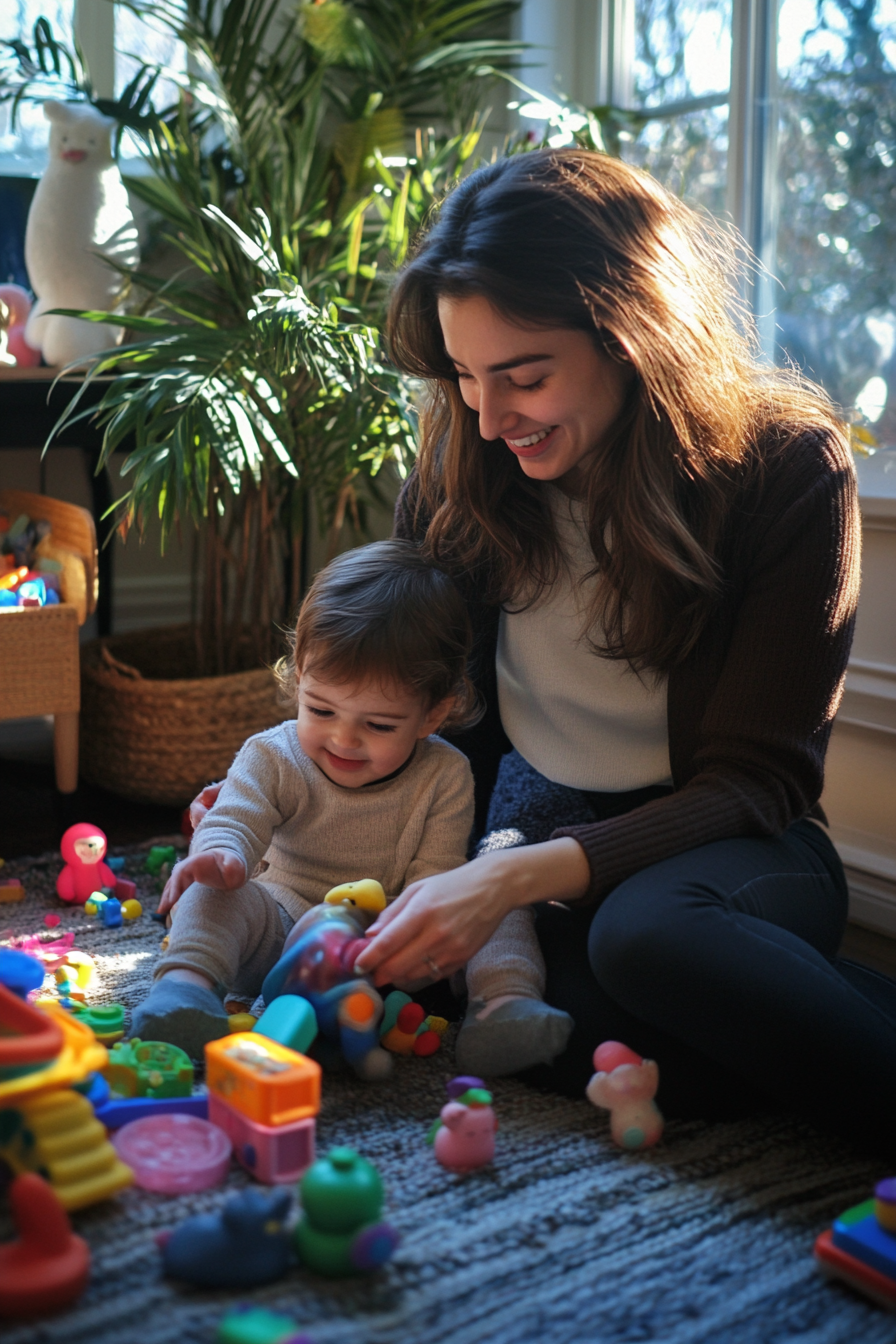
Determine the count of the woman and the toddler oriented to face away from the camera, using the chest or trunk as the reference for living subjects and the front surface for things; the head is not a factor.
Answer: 0

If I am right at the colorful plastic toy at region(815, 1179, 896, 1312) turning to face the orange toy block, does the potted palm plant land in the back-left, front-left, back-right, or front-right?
front-right

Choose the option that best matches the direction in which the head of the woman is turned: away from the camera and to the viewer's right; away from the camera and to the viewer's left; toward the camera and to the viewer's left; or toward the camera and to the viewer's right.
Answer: toward the camera and to the viewer's left

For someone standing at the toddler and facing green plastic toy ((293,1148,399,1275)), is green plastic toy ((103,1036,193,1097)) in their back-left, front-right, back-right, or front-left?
front-right

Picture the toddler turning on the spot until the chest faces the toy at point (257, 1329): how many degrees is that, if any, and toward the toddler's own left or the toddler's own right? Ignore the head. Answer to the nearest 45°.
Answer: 0° — they already face it

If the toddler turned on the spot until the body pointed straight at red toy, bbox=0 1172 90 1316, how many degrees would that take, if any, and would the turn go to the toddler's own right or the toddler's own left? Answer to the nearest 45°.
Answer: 0° — they already face it

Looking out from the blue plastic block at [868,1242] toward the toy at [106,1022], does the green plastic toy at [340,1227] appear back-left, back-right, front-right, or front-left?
front-left

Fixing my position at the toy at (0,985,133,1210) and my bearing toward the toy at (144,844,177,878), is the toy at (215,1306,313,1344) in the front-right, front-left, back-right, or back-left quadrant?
back-right

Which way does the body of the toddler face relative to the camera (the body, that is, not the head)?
toward the camera

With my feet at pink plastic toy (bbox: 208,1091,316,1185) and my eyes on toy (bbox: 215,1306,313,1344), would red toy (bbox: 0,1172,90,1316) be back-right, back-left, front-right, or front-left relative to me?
front-right

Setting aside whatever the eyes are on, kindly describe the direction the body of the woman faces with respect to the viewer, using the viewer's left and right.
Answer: facing the viewer and to the left of the viewer
